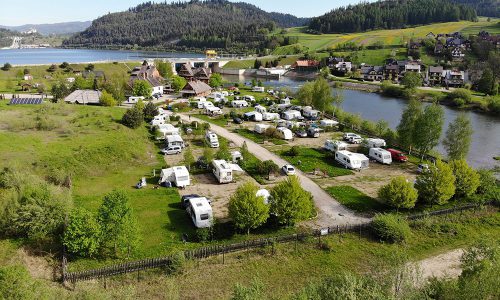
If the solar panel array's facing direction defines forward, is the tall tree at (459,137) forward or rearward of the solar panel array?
forward

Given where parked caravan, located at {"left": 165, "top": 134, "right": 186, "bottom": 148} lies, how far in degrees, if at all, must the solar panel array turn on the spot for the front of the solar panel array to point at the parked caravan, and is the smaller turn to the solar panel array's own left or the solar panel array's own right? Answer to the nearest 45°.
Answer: approximately 45° to the solar panel array's own left

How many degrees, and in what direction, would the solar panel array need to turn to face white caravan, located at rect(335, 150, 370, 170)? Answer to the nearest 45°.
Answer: approximately 45° to its left

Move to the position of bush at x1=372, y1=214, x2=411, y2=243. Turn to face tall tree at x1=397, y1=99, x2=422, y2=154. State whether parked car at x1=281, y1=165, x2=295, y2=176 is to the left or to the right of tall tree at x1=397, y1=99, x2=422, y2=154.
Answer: left

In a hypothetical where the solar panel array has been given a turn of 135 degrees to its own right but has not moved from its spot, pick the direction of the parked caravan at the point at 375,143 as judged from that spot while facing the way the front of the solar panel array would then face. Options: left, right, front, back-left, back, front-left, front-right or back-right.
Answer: back

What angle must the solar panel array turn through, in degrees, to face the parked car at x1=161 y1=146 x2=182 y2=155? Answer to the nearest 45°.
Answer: approximately 45° to its left

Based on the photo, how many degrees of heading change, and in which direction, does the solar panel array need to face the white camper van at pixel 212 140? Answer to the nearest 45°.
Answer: approximately 45° to its left

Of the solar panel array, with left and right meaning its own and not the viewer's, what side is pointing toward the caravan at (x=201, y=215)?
front

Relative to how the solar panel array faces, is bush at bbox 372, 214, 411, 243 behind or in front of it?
in front

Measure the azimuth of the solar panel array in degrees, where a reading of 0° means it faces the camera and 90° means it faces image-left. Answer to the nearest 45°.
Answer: approximately 0°

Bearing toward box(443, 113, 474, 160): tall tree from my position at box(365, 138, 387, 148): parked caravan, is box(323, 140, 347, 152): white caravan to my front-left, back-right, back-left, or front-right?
back-right

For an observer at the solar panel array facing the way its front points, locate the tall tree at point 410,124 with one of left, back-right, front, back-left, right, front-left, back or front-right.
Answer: front-left

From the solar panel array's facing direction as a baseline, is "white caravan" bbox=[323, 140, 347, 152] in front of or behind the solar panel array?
in front
